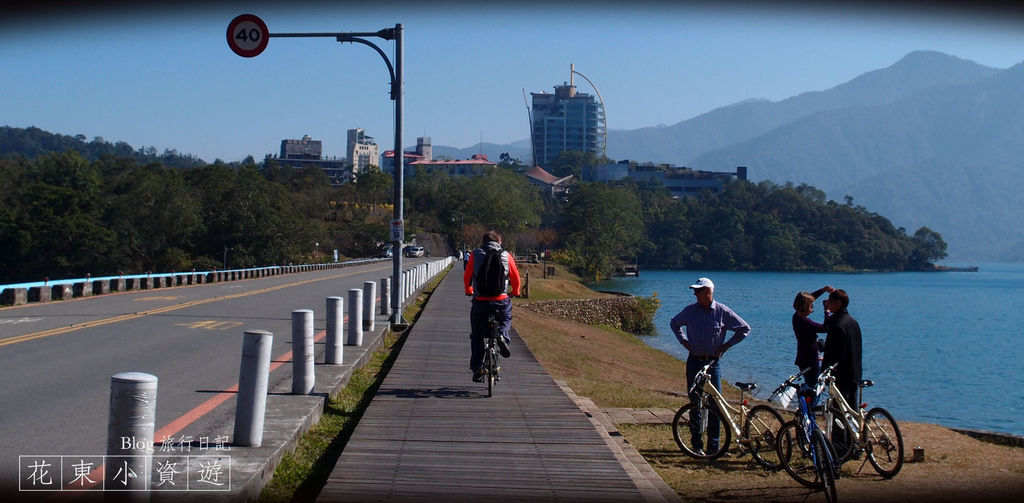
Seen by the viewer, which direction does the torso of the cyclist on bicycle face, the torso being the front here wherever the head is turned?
away from the camera

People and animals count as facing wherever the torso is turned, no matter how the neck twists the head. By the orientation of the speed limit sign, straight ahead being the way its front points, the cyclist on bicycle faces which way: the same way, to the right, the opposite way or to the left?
the opposite way

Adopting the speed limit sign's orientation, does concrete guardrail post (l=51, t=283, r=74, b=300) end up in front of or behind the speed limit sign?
behind

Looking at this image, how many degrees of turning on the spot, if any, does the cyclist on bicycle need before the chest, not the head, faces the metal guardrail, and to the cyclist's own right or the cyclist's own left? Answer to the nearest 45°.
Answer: approximately 45° to the cyclist's own left

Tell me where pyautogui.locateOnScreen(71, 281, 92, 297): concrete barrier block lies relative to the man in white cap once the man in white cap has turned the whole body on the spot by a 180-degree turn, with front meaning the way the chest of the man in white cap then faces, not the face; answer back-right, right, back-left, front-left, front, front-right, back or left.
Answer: front-left

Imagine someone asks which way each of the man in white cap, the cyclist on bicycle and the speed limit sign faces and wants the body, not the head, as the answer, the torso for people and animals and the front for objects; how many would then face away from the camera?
1

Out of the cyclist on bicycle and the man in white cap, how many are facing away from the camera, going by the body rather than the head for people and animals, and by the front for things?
1

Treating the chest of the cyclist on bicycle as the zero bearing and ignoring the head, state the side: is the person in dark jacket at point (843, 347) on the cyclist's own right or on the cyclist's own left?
on the cyclist's own right

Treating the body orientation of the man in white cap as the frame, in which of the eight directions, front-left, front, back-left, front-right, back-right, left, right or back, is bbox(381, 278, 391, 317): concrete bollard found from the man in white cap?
back-right

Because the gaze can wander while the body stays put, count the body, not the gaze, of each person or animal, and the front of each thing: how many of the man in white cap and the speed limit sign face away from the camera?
0

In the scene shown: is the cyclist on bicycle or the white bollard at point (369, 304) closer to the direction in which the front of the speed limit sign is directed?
the cyclist on bicycle

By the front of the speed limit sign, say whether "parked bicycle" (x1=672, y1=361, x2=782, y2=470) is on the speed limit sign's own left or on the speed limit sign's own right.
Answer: on the speed limit sign's own left

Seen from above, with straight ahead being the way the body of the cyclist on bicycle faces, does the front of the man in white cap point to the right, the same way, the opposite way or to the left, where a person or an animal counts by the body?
the opposite way

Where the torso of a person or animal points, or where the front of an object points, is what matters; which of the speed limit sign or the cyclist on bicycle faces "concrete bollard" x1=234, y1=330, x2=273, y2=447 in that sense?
the speed limit sign

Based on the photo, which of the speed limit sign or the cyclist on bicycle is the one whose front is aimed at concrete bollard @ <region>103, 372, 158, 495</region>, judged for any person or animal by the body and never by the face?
the speed limit sign
